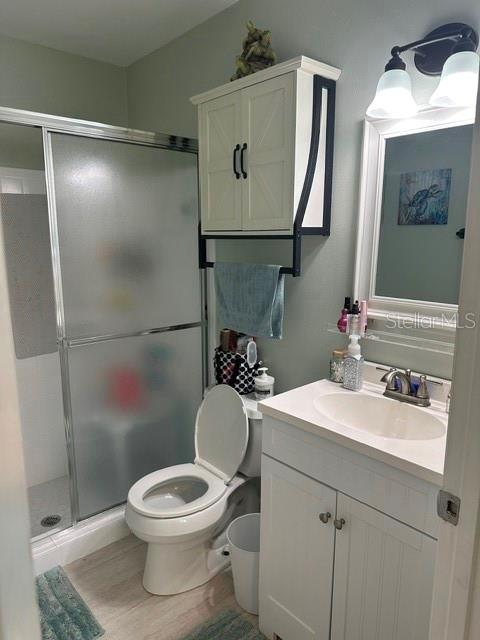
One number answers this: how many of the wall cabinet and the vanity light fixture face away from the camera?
0

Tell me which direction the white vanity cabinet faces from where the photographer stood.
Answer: facing the viewer and to the left of the viewer
